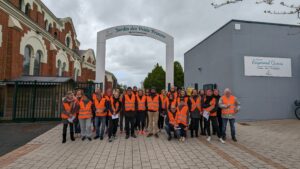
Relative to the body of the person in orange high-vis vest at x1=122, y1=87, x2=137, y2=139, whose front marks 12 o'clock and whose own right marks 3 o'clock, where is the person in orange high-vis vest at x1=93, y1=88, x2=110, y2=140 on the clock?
the person in orange high-vis vest at x1=93, y1=88, x2=110, y2=140 is roughly at 3 o'clock from the person in orange high-vis vest at x1=122, y1=87, x2=137, y2=139.

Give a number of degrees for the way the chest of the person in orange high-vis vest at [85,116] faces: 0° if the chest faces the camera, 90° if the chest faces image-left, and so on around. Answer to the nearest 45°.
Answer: approximately 0°

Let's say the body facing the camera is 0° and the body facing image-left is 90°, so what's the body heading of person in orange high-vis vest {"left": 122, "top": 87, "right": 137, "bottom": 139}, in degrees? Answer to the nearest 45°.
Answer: approximately 0°
